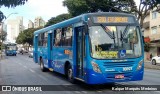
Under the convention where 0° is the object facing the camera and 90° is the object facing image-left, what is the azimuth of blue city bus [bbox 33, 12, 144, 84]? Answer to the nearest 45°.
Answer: approximately 315°

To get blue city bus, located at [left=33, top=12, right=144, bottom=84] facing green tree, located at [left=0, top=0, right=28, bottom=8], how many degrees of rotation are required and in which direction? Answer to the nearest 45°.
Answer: approximately 135° to its right

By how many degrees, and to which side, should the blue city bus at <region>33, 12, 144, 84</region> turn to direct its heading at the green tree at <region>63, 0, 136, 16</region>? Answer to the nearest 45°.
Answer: approximately 135° to its left
